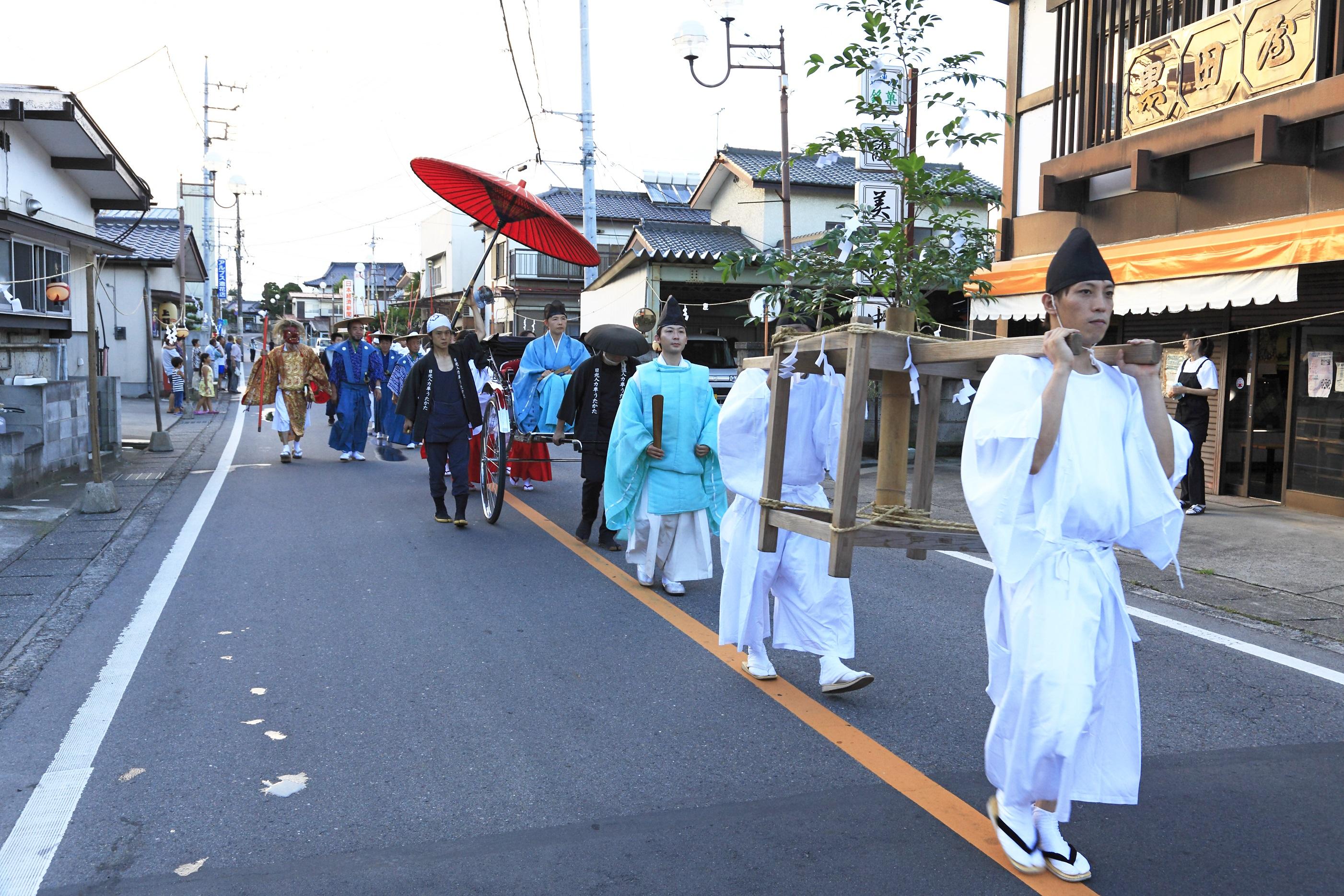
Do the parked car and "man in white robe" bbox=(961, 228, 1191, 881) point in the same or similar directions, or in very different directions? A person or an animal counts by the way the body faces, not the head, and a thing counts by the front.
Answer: same or similar directions

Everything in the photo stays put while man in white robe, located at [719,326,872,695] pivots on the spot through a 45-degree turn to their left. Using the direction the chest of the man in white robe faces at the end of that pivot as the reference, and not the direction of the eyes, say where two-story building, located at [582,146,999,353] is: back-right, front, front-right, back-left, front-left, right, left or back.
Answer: left

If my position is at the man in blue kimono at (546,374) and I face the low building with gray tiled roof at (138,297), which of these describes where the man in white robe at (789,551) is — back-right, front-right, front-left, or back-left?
back-left

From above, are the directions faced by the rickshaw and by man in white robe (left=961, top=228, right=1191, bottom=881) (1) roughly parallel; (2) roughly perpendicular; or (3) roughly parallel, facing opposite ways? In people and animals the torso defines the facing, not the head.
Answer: roughly parallel

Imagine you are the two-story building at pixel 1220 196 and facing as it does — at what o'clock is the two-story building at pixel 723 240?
the two-story building at pixel 723 240 is roughly at 3 o'clock from the two-story building at pixel 1220 196.

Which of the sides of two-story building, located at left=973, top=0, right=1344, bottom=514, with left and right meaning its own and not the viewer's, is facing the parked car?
right

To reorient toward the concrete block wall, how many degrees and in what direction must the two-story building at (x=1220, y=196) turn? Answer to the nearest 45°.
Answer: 0° — it already faces it

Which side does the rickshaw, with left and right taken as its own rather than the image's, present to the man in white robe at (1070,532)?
front

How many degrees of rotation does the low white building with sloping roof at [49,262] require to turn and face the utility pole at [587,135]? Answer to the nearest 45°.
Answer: approximately 90° to its left

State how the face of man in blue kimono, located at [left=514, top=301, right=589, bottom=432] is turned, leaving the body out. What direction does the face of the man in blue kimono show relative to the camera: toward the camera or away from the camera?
toward the camera

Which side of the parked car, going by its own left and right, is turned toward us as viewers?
front

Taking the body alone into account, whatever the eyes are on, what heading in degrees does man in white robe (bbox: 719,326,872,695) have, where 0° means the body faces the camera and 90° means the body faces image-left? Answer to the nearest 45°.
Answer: approximately 315°

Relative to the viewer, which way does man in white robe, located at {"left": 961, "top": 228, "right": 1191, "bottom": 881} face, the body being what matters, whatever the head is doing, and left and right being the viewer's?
facing the viewer and to the right of the viewer

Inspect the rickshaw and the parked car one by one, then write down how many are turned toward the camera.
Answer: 2

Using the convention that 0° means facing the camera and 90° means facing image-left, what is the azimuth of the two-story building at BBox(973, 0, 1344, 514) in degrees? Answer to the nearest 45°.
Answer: approximately 45°

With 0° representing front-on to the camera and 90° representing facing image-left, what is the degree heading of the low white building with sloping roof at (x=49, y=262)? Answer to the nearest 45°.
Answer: approximately 315°

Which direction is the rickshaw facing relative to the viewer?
toward the camera

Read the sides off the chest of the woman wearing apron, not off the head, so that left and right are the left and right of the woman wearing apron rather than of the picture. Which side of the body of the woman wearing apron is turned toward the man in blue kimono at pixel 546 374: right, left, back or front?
front
